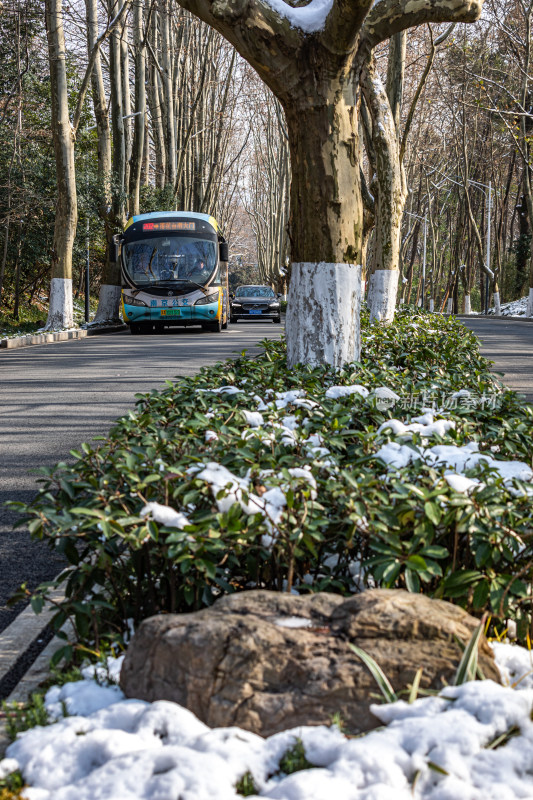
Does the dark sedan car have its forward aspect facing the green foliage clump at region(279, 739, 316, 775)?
yes

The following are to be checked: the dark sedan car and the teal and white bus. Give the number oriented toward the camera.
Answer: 2

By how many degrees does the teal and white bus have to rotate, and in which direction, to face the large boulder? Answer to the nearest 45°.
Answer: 0° — it already faces it

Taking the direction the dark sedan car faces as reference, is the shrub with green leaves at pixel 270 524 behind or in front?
in front

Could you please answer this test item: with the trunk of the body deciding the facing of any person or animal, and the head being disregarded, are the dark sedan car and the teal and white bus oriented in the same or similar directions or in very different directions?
same or similar directions

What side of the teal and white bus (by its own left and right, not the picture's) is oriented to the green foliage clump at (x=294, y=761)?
front

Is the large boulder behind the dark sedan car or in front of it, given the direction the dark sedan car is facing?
in front

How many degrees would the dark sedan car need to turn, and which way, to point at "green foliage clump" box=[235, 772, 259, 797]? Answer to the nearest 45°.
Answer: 0° — it already faces it

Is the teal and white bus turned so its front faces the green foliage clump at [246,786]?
yes

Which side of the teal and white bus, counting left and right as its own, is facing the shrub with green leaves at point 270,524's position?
front

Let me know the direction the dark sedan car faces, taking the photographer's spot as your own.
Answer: facing the viewer

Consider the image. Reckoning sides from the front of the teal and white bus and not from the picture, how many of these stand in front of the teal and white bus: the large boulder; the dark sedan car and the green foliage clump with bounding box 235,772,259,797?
2

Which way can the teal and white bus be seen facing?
toward the camera
